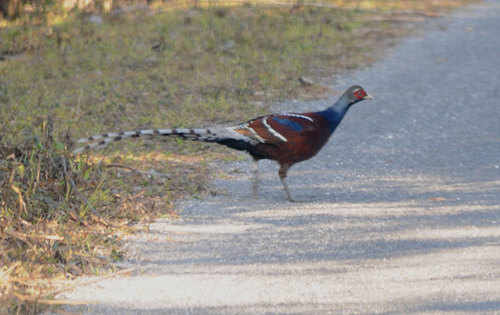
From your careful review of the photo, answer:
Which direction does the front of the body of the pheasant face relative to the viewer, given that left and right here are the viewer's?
facing to the right of the viewer
